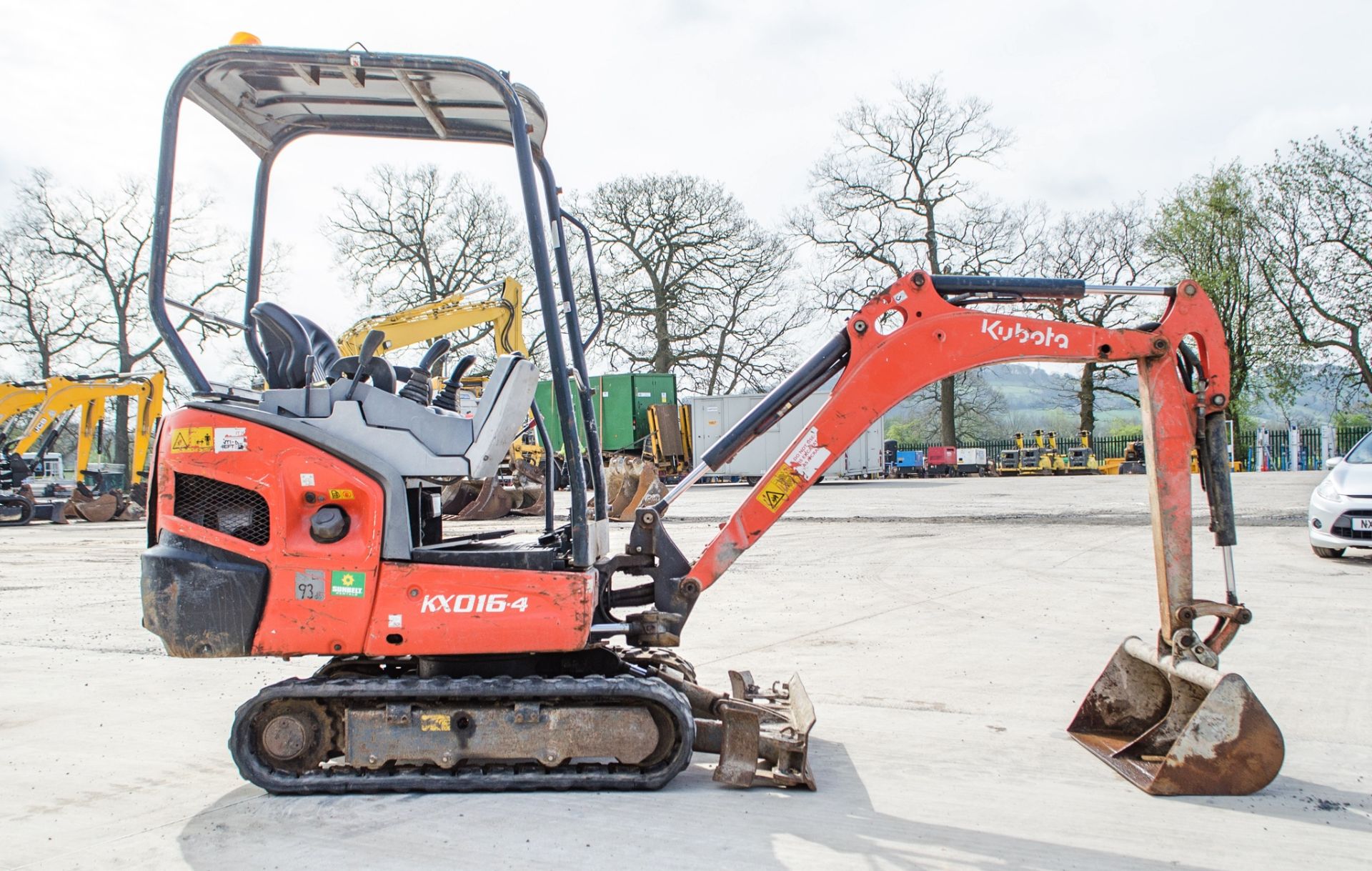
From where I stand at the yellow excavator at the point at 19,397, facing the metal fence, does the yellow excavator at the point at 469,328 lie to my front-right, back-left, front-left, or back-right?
front-right

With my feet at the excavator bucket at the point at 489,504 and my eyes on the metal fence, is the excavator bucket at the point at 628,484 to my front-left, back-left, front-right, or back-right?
front-right

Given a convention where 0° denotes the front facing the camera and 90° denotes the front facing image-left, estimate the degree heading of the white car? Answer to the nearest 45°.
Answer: approximately 0°

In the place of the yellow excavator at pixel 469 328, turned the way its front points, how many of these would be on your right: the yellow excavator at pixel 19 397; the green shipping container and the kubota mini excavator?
1

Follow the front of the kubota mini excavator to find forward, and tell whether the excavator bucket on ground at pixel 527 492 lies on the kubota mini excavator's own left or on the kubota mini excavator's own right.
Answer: on the kubota mini excavator's own left

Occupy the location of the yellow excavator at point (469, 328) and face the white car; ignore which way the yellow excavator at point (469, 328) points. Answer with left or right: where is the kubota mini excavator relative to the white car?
right

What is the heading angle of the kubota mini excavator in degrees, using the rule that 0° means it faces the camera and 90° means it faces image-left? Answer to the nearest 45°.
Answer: approximately 270°

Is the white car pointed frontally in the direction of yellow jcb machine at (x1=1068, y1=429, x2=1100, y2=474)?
no

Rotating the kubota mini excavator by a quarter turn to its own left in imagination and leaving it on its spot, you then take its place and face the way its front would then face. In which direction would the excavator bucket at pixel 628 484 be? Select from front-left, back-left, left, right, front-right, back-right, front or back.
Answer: front

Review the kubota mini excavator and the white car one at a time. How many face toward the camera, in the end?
1

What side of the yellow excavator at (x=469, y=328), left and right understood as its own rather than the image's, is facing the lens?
right

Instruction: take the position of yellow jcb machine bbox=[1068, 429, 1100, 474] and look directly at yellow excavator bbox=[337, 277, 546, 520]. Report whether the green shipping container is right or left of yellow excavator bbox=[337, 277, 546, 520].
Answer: right

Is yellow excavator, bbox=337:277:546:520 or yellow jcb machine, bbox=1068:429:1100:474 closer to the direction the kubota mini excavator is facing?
the yellow jcb machine

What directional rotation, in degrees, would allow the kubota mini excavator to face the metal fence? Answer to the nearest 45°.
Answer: approximately 45° to its left
